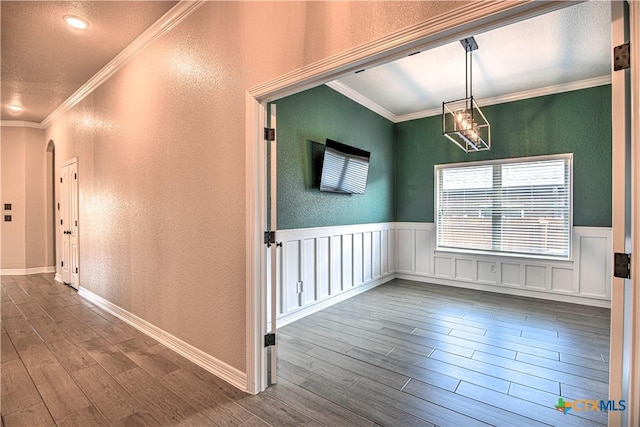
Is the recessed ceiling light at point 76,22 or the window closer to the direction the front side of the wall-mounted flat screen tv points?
the window

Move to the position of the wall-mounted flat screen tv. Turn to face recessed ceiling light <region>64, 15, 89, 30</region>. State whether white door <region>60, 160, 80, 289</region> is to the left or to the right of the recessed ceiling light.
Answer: right

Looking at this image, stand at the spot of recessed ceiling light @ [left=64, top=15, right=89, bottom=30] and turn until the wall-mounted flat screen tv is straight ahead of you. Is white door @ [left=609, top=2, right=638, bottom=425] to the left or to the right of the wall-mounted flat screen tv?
right

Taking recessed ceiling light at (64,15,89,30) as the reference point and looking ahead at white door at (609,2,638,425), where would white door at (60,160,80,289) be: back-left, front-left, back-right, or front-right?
back-left

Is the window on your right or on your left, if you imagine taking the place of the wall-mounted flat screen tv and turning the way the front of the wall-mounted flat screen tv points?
on your left

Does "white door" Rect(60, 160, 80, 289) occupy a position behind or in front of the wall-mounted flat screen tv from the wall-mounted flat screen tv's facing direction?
behind

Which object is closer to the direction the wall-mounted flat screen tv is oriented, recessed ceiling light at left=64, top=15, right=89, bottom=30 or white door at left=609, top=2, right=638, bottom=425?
the white door

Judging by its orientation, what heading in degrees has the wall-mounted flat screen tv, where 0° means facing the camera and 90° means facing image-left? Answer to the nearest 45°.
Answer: approximately 315°

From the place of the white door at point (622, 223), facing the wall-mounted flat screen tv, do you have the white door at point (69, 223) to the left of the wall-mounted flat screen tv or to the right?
left

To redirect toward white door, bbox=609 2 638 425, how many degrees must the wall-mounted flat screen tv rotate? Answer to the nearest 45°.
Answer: approximately 45° to its right

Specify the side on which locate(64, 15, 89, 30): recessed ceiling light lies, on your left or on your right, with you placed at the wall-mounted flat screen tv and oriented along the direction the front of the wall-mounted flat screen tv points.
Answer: on your right
